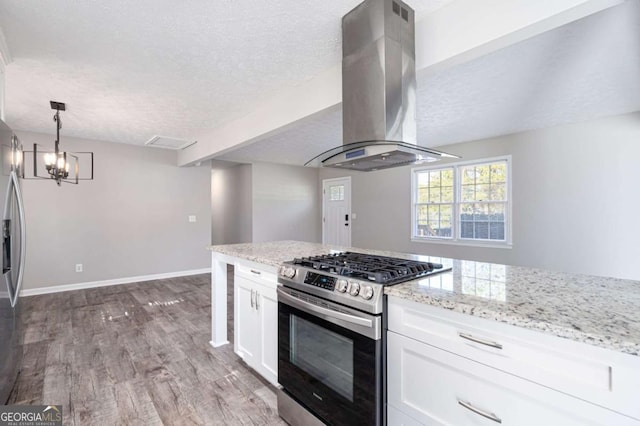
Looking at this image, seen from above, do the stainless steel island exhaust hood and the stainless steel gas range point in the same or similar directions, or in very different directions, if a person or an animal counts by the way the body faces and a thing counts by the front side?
same or similar directions

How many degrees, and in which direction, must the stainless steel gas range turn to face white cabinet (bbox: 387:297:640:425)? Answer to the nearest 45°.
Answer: approximately 90° to its left

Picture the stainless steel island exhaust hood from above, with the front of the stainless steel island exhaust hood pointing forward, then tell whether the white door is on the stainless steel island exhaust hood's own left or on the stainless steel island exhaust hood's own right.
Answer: on the stainless steel island exhaust hood's own right

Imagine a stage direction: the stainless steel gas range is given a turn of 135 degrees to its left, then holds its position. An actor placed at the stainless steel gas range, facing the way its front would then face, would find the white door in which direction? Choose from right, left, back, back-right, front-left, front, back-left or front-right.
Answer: left

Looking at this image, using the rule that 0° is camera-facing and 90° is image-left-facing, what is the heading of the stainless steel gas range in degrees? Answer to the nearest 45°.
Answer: approximately 45°

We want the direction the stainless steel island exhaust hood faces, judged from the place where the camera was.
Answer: facing the viewer and to the left of the viewer

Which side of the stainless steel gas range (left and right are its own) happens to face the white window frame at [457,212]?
back

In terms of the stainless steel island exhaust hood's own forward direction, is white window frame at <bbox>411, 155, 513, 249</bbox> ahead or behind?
behind

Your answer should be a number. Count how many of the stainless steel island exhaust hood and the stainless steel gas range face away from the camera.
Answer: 0
